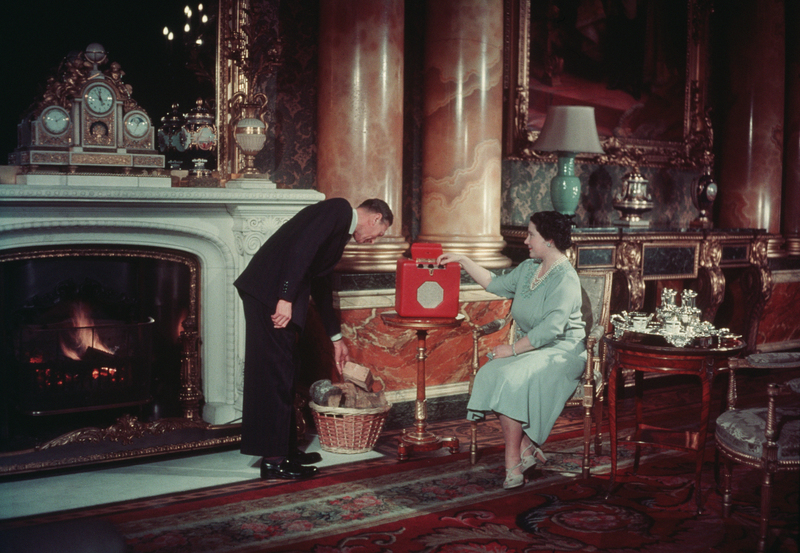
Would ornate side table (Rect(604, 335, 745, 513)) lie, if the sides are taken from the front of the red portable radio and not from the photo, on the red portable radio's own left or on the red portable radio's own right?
on the red portable radio's own left

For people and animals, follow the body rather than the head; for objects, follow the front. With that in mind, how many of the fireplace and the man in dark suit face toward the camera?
1

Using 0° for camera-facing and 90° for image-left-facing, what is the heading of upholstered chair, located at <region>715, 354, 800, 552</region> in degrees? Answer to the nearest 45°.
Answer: approximately 45°

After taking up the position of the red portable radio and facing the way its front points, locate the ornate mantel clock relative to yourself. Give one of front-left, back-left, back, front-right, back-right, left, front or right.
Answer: right

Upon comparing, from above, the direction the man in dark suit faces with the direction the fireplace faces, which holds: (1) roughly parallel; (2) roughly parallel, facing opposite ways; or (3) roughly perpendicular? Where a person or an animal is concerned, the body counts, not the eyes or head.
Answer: roughly perpendicular

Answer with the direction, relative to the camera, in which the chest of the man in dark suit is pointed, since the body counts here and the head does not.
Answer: to the viewer's right

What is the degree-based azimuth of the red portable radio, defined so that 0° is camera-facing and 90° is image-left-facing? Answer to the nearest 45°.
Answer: approximately 0°

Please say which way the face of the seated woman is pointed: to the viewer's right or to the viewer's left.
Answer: to the viewer's left
